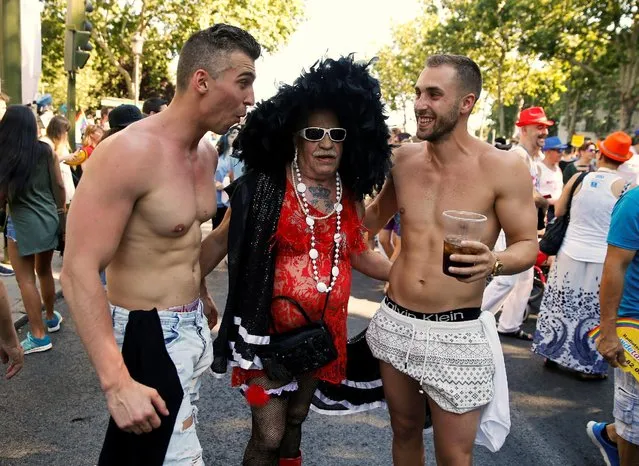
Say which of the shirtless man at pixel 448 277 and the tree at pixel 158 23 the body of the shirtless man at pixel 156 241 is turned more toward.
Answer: the shirtless man

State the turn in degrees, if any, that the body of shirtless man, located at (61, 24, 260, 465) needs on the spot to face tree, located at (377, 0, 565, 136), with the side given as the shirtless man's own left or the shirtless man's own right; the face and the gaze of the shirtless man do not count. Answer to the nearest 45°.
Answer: approximately 90° to the shirtless man's own left

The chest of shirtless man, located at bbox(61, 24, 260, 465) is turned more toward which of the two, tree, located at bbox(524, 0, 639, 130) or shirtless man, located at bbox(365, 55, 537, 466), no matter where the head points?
the shirtless man

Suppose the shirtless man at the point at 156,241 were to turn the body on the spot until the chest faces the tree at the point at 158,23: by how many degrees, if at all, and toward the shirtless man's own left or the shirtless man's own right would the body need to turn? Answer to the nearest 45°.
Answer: approximately 135° to the shirtless man's own left

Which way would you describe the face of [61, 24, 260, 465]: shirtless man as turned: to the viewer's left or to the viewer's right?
to the viewer's right

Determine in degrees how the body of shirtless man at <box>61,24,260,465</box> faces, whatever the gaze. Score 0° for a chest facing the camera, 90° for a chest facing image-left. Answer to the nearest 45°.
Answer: approximately 315°

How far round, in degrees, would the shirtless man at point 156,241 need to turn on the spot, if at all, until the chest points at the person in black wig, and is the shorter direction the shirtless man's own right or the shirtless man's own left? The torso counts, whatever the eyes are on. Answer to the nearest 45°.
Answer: approximately 90° to the shirtless man's own left

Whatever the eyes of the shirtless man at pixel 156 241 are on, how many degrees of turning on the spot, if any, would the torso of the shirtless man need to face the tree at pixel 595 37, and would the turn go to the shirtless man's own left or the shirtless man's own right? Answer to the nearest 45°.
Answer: approximately 90° to the shirtless man's own left

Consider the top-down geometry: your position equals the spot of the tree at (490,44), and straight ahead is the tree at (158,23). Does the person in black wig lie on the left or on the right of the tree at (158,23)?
left
